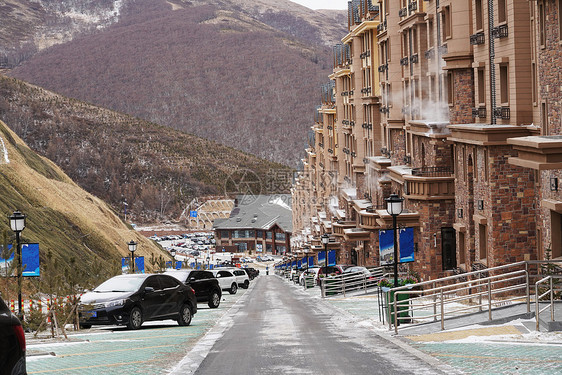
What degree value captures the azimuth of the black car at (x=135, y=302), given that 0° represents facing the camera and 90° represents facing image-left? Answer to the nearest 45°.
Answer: approximately 45°

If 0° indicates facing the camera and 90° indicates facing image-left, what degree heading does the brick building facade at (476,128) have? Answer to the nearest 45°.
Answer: approximately 45°

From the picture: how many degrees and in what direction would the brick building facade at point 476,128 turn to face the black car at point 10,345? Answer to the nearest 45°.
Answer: approximately 45° to its left

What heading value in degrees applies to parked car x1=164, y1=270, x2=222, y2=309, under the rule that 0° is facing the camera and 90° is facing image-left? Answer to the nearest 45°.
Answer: approximately 45°

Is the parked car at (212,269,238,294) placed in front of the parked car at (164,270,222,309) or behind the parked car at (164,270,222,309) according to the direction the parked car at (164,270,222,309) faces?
behind

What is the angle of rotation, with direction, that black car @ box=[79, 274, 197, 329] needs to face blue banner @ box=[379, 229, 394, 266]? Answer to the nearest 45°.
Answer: approximately 180°
